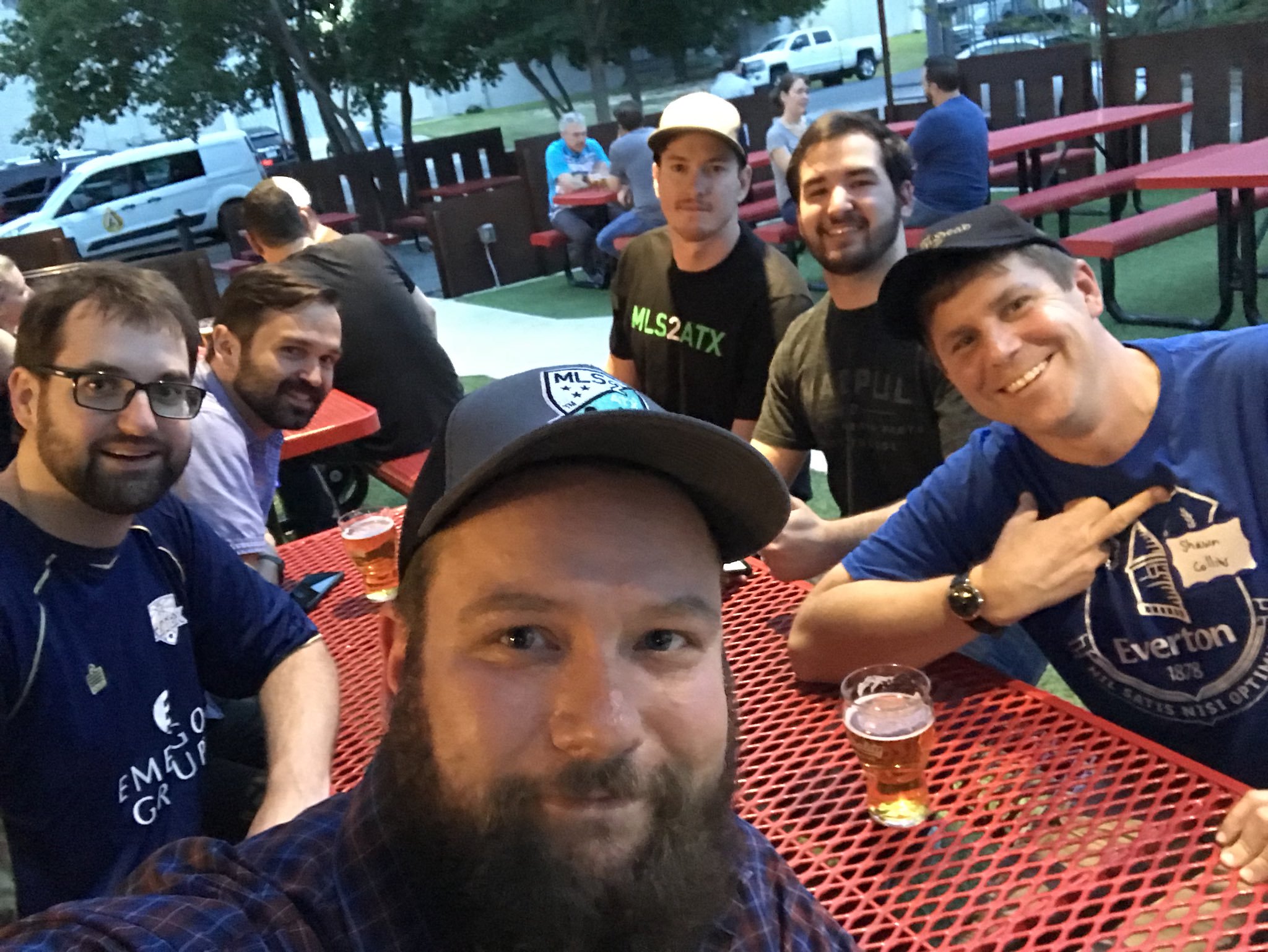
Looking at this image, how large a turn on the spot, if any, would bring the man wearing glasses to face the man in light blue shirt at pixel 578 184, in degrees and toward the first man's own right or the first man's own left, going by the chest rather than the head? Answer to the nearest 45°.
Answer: approximately 90° to the first man's own left

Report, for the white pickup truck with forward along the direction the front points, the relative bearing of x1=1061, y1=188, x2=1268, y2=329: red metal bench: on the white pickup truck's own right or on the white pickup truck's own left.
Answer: on the white pickup truck's own left

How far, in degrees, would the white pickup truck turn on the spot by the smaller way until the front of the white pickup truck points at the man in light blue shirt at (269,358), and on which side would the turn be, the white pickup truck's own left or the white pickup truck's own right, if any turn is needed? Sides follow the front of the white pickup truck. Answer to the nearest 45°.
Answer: approximately 45° to the white pickup truck's own left

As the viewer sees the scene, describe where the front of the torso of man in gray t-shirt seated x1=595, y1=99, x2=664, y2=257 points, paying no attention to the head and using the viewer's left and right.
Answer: facing away from the viewer and to the left of the viewer

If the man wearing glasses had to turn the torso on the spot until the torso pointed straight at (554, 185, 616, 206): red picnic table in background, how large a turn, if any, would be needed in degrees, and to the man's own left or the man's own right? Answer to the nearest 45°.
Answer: approximately 90° to the man's own left

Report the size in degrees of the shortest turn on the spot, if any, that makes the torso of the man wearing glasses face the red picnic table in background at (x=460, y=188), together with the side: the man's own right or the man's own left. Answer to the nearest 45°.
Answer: approximately 135° to the man's own left

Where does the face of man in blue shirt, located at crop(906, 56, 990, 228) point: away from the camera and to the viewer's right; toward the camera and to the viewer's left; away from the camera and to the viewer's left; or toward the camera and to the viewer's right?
away from the camera and to the viewer's left

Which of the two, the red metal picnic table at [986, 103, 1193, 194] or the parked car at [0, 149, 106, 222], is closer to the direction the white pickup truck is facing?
the parked car

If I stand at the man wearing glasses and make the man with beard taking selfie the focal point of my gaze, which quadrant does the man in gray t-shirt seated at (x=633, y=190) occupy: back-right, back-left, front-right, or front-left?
back-left

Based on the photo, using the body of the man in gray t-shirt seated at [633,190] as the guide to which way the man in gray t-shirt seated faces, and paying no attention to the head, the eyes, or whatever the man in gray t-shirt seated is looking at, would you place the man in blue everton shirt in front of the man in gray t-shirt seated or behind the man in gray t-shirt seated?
behind

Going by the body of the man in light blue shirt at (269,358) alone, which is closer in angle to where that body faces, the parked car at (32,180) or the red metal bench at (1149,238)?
the red metal bench

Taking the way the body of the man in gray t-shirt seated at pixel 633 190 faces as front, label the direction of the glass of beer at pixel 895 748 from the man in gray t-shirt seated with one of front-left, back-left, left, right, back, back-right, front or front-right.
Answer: back-left

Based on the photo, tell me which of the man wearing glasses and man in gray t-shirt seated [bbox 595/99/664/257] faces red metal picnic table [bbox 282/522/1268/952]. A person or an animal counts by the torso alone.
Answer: the man wearing glasses

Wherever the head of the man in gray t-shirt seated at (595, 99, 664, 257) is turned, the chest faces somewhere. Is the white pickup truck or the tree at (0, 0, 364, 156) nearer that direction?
the tree

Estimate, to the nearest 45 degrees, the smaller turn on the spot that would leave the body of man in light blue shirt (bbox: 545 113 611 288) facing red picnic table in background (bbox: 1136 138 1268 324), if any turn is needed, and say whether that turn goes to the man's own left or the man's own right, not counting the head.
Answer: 0° — they already face it
